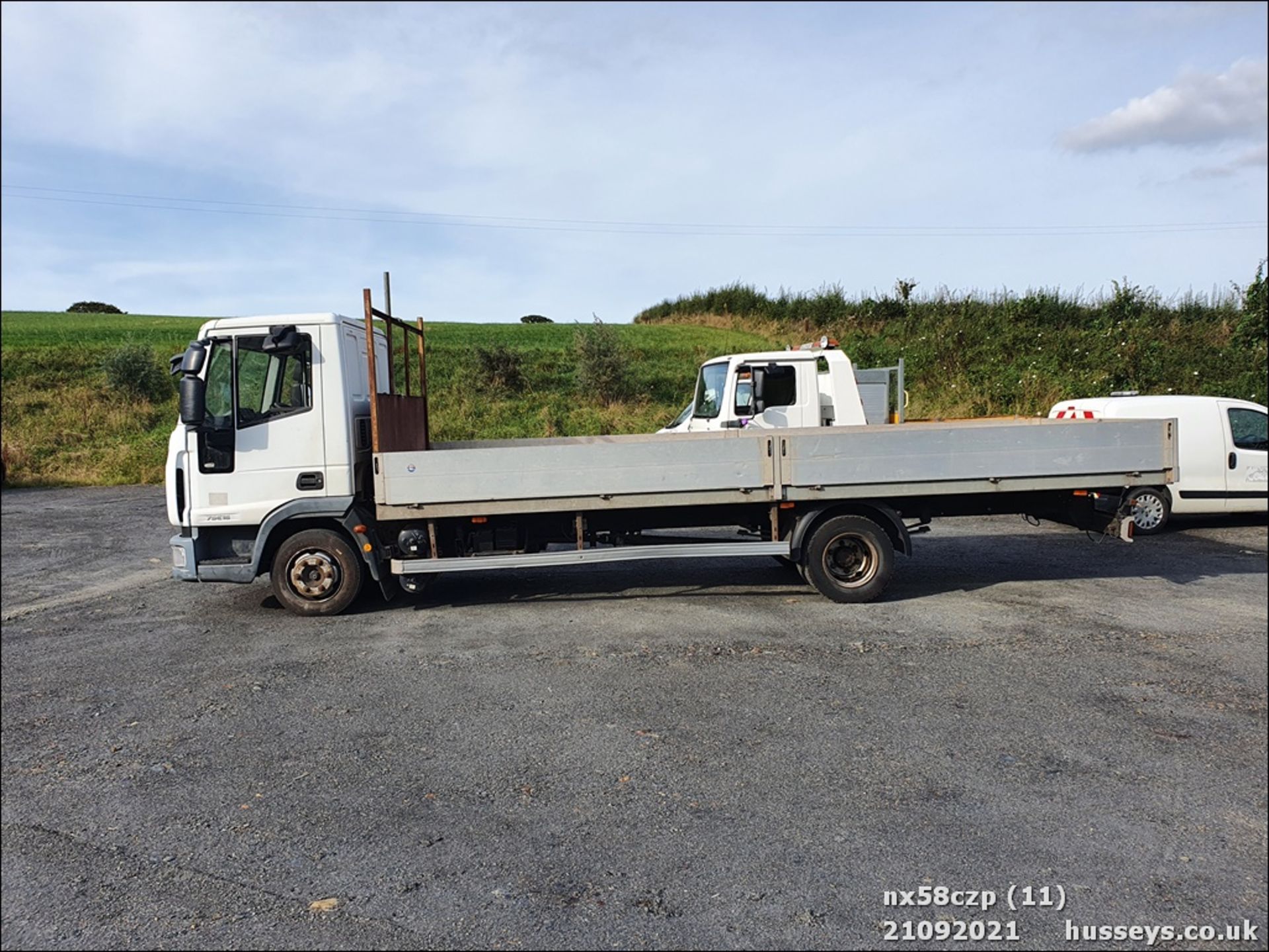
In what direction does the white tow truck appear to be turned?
to the viewer's left

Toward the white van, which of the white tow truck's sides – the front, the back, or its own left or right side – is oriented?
back

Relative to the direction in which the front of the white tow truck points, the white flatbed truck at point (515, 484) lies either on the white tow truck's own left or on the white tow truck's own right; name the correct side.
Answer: on the white tow truck's own left

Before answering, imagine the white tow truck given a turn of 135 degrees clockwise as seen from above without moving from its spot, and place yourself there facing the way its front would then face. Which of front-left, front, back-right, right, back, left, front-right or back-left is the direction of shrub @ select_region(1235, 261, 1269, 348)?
front

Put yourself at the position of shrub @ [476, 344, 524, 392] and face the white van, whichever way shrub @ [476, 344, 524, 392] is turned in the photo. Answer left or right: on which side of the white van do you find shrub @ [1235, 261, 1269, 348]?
left

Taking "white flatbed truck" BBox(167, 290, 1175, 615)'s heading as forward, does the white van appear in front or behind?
behind

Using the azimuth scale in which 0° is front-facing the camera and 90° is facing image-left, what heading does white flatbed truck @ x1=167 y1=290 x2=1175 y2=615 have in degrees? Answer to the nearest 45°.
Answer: approximately 90°

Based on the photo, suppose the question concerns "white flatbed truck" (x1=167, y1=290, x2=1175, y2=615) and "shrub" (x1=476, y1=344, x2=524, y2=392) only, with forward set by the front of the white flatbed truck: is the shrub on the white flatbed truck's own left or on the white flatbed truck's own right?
on the white flatbed truck's own right

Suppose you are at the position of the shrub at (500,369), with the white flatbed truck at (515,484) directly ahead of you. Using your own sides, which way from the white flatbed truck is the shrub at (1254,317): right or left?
left

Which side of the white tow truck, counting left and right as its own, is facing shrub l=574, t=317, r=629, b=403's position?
right

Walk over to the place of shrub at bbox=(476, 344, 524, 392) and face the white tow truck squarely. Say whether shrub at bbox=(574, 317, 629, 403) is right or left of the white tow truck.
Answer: left

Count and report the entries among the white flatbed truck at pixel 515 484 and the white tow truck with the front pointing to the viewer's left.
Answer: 2

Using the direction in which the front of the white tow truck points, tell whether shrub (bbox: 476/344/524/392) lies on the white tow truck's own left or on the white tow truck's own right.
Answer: on the white tow truck's own right
